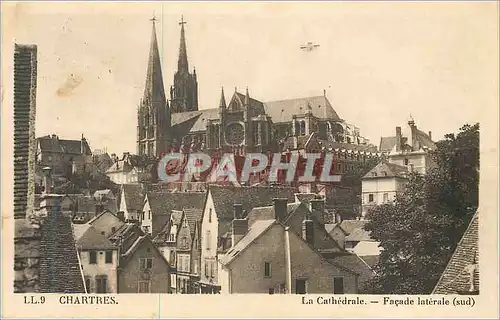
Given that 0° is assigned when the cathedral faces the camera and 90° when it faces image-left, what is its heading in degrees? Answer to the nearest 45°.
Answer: approximately 135°

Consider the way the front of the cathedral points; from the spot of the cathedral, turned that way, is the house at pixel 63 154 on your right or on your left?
on your left

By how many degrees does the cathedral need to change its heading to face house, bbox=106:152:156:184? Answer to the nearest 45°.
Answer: approximately 45° to its left
